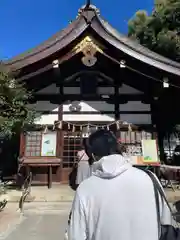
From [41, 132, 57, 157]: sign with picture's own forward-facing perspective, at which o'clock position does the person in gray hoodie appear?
The person in gray hoodie is roughly at 12 o'clock from the sign with picture.

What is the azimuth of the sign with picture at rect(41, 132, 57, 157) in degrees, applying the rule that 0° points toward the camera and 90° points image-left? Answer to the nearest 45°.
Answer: approximately 0°

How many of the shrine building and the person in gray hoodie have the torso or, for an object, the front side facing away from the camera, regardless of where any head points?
1

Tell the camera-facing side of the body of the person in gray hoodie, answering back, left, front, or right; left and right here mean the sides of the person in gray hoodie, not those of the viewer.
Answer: back

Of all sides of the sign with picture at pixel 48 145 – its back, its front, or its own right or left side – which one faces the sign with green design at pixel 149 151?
left

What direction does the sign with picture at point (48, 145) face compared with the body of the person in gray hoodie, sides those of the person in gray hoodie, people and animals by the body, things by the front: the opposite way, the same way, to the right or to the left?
the opposite way
